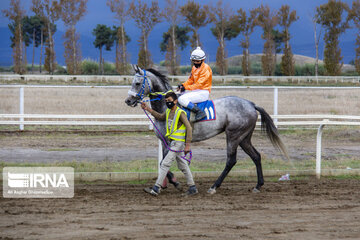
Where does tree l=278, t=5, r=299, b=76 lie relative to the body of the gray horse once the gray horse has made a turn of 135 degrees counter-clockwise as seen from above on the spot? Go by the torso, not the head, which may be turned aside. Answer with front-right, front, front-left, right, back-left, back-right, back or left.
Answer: back-left

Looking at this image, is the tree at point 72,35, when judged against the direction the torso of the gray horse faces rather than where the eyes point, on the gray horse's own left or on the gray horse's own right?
on the gray horse's own right

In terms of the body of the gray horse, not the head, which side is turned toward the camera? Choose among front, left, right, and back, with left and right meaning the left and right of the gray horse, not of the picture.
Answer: left

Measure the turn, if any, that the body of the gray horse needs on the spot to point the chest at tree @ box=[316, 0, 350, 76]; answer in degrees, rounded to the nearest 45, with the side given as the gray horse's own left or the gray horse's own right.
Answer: approximately 90° to the gray horse's own right

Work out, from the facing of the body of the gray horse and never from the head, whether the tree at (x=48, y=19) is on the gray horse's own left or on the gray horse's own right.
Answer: on the gray horse's own right

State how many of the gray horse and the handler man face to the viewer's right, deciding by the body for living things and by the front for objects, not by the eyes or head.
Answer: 0

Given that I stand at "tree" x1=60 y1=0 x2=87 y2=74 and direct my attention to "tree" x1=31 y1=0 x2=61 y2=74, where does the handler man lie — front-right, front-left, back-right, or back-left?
back-left

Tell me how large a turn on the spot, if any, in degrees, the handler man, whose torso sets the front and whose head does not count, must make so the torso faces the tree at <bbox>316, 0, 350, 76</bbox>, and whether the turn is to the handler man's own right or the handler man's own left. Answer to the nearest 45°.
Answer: approximately 135° to the handler man's own right

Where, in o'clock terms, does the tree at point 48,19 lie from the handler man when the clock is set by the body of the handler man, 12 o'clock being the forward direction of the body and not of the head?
The tree is roughly at 4 o'clock from the handler man.
